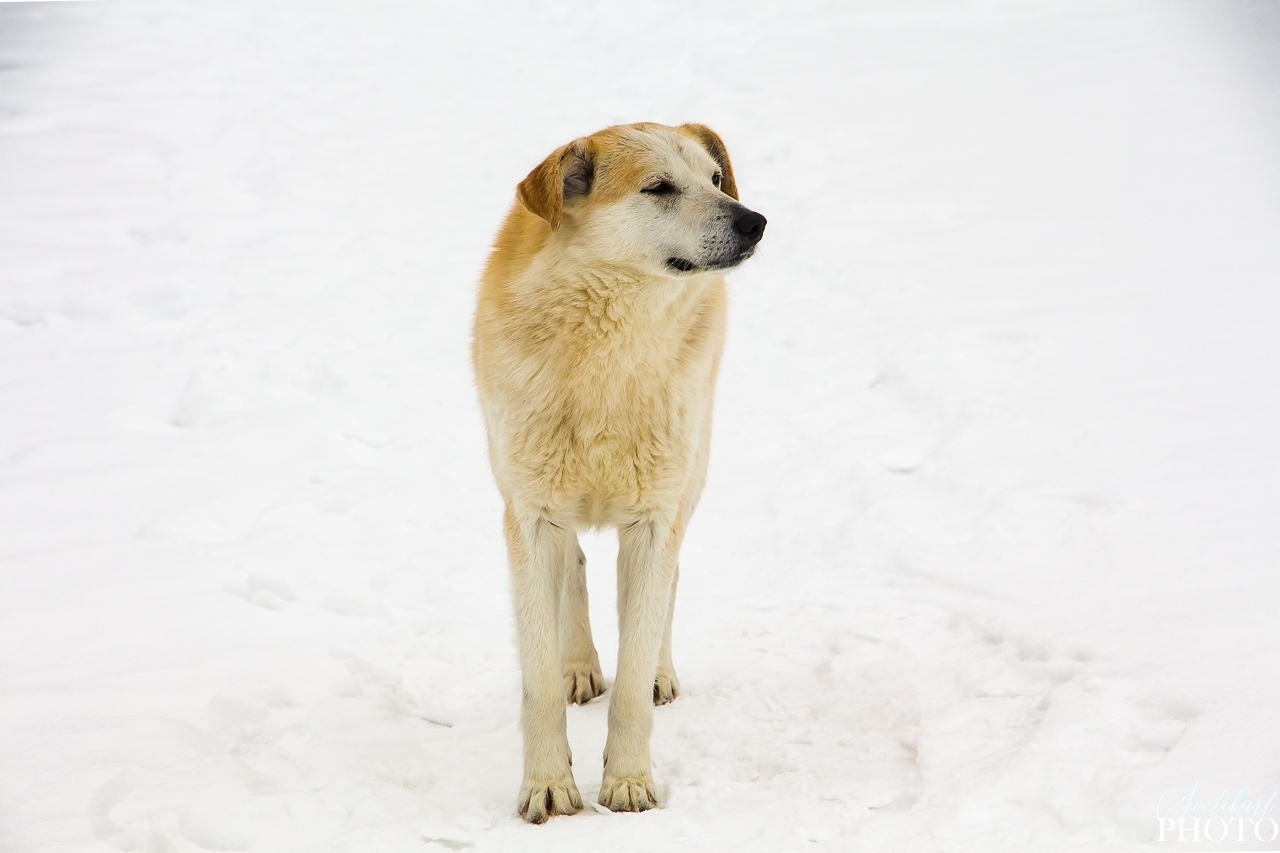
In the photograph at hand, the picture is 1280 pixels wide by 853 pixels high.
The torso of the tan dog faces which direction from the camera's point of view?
toward the camera
